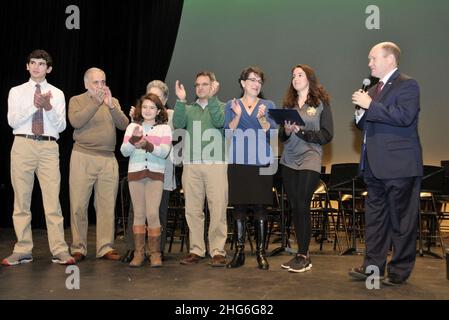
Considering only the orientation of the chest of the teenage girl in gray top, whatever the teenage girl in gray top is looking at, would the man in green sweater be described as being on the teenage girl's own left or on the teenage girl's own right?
on the teenage girl's own right

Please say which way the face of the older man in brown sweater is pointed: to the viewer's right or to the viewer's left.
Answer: to the viewer's right

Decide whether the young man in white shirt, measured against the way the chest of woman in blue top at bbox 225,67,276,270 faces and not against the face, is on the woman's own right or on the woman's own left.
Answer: on the woman's own right

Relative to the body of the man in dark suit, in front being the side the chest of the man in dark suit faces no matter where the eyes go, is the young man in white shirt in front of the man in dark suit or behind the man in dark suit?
in front

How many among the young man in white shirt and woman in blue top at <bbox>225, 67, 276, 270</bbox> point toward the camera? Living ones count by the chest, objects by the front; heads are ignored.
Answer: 2

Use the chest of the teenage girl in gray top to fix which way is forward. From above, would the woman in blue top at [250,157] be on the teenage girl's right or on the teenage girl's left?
on the teenage girl's right

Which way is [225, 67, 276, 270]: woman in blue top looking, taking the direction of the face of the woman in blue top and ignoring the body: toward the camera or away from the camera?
toward the camera

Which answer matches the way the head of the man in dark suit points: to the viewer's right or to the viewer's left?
to the viewer's left

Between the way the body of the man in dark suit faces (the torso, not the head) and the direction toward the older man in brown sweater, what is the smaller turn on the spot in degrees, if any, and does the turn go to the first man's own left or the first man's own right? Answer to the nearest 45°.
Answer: approximately 45° to the first man's own right

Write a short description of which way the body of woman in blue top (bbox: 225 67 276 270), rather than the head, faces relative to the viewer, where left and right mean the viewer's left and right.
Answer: facing the viewer

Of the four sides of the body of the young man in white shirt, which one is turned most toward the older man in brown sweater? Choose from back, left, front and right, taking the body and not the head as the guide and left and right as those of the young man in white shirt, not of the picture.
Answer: left

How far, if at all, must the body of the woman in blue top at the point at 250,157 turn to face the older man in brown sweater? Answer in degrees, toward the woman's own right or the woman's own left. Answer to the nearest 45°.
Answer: approximately 90° to the woman's own right

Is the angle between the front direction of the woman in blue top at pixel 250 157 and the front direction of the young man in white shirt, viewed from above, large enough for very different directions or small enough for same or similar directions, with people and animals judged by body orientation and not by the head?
same or similar directions
